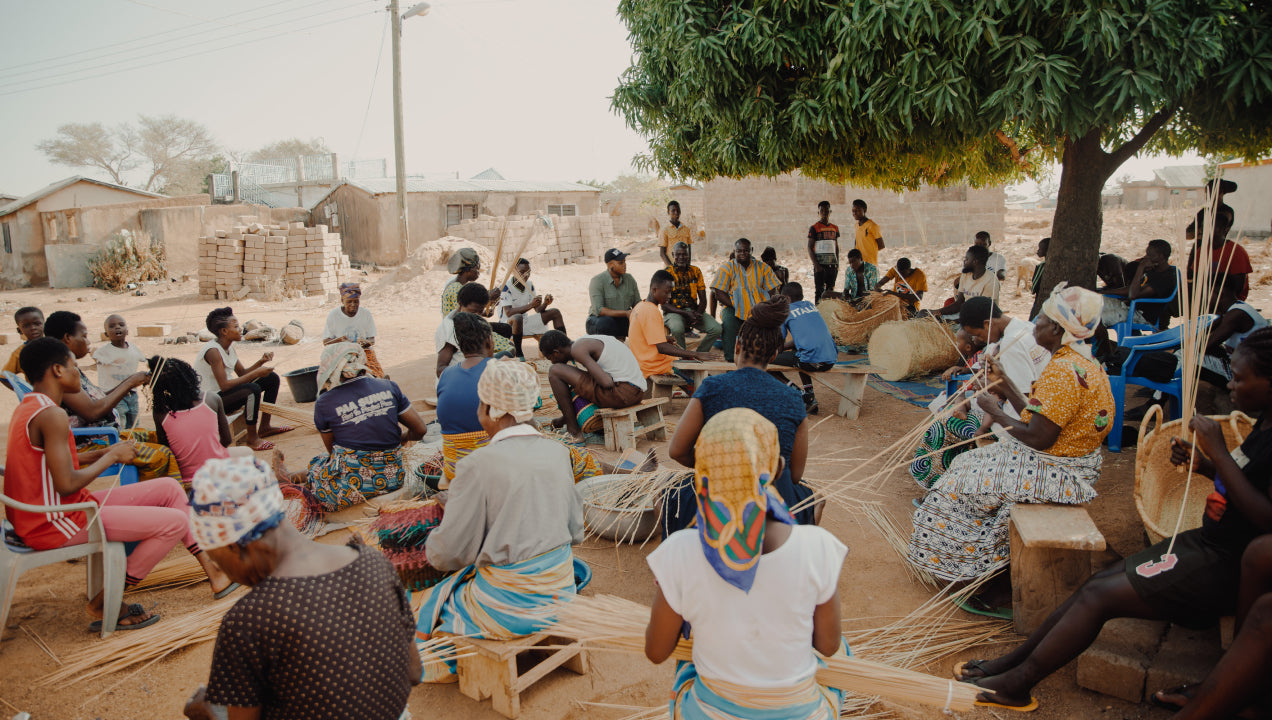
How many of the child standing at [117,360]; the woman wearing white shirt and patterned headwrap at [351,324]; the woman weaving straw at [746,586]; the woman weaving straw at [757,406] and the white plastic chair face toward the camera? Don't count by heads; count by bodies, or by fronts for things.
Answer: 2

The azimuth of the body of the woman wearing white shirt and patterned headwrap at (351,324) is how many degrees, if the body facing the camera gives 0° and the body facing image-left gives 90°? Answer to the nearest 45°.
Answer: approximately 0°

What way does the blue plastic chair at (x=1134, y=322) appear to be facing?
to the viewer's left

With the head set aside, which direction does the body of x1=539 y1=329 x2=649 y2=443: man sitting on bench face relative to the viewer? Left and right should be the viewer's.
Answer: facing to the left of the viewer

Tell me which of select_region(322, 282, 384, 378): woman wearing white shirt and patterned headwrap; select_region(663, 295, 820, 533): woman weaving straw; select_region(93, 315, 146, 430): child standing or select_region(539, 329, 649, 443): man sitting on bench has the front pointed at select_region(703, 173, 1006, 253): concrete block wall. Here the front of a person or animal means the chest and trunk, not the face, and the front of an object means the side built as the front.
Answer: select_region(663, 295, 820, 533): woman weaving straw

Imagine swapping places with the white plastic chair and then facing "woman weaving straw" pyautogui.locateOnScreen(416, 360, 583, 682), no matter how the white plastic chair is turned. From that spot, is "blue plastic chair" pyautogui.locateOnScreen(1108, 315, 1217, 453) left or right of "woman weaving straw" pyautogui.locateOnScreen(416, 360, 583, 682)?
left

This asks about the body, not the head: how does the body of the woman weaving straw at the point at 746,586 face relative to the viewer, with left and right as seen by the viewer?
facing away from the viewer

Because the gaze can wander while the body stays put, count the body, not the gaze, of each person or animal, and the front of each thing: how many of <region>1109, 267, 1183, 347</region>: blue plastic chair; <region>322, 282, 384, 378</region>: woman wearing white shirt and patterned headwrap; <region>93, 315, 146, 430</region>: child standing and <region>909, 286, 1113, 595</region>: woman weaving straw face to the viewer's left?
2

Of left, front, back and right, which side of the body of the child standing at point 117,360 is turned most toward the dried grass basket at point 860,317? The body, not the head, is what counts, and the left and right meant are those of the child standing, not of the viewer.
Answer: left

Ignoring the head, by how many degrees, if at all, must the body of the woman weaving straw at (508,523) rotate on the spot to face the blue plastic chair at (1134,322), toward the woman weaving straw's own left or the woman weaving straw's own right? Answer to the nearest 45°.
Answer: approximately 90° to the woman weaving straw's own right

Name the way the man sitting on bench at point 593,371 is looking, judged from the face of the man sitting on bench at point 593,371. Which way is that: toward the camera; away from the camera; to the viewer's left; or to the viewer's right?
to the viewer's left

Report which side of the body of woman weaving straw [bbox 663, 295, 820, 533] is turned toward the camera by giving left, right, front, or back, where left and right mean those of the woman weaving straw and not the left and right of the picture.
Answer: back

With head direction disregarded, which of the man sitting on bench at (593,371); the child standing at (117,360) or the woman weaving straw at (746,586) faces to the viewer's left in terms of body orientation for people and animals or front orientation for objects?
the man sitting on bench

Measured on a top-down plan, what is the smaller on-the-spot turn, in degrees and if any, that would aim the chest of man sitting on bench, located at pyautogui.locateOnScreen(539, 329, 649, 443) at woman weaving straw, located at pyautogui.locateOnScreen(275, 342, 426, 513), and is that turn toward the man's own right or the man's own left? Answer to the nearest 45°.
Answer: approximately 45° to the man's own left

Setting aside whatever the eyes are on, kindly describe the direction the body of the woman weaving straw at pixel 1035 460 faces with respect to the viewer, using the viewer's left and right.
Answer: facing to the left of the viewer

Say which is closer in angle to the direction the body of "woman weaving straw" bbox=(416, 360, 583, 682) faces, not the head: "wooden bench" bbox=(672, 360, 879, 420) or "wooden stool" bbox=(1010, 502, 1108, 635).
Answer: the wooden bench
